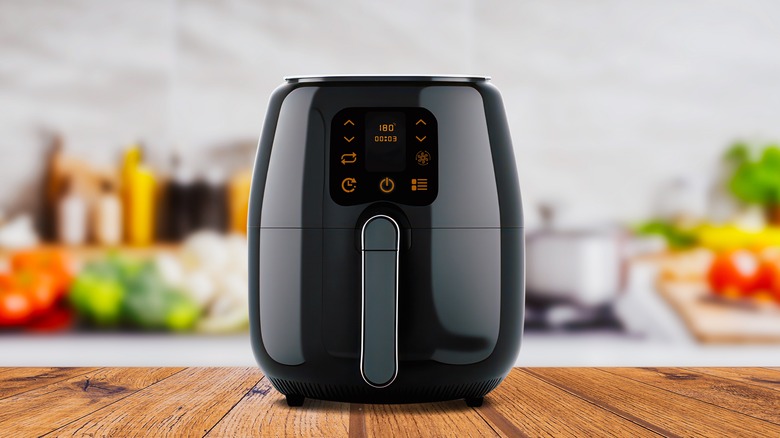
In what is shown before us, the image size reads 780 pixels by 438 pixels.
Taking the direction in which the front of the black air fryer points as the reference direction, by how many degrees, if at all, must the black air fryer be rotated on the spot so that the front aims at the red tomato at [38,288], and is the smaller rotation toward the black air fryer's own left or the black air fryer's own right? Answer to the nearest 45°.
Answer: approximately 135° to the black air fryer's own right

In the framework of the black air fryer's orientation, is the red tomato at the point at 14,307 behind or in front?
behind

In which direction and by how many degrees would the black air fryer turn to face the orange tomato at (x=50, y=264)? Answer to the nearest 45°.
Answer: approximately 135° to its right

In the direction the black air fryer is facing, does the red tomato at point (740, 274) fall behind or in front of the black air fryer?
behind

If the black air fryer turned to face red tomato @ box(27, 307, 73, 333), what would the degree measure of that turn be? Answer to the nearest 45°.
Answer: approximately 135° to its right

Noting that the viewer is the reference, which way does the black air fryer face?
facing the viewer
